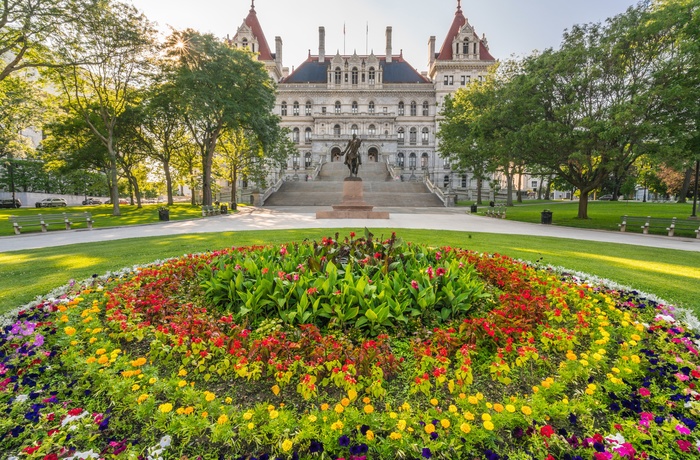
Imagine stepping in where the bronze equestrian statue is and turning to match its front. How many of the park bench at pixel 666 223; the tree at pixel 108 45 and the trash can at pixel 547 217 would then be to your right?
1

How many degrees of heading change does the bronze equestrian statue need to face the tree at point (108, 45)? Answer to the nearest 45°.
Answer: approximately 90° to its right

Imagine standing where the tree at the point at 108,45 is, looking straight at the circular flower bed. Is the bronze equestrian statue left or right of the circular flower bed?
left

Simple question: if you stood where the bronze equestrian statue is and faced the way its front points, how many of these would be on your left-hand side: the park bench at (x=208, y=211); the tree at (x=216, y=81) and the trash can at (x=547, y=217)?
1

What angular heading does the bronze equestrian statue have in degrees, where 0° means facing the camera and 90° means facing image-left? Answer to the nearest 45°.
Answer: approximately 0°

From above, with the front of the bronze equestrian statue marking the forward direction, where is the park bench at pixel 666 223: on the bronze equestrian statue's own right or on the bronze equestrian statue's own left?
on the bronze equestrian statue's own left
